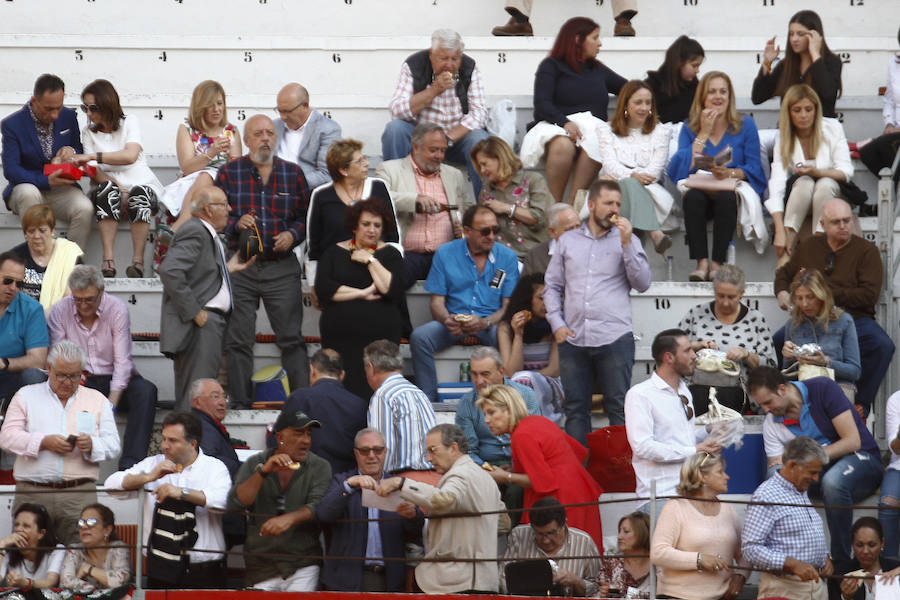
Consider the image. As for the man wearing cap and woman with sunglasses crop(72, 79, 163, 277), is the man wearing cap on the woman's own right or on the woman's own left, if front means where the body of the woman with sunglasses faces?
on the woman's own left

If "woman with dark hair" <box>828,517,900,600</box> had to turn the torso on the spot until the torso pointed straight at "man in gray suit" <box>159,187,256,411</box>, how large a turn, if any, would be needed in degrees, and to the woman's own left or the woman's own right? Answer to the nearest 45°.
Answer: approximately 90° to the woman's own right

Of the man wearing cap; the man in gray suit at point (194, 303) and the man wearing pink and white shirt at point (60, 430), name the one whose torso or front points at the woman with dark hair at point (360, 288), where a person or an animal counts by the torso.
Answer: the man in gray suit

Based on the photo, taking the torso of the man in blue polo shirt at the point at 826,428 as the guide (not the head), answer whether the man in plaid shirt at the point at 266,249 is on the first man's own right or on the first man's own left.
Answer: on the first man's own right

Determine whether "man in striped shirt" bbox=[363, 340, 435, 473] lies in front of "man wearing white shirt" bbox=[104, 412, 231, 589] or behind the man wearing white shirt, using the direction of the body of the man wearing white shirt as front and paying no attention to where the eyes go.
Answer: behind

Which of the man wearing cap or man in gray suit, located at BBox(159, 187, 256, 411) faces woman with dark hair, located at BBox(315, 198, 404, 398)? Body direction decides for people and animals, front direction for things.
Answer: the man in gray suit

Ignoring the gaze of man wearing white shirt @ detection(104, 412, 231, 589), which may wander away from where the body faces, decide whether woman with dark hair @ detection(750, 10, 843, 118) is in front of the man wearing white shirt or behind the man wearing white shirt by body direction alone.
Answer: behind
